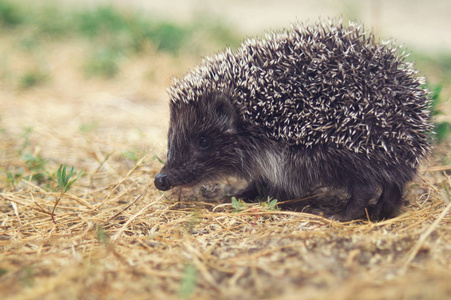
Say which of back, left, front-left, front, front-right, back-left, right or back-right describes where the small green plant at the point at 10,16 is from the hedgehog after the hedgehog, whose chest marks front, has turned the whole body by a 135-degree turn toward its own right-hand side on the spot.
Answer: left

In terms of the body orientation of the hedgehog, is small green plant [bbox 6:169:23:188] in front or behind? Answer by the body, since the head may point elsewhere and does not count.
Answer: in front

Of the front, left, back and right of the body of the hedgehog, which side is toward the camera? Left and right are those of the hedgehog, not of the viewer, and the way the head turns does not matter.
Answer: left

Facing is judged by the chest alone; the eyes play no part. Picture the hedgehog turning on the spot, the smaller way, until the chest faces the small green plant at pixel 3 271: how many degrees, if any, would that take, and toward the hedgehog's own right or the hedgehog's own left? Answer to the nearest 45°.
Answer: approximately 45° to the hedgehog's own left

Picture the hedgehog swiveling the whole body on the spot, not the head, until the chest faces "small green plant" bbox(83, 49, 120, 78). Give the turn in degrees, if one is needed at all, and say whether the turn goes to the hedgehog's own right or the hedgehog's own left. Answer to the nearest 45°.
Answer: approximately 45° to the hedgehog's own right

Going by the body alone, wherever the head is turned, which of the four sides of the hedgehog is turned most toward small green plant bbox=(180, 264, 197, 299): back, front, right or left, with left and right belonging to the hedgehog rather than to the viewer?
left

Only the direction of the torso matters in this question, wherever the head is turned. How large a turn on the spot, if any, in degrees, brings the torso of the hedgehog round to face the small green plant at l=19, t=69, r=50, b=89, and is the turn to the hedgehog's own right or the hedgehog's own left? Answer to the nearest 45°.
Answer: approximately 45° to the hedgehog's own right
